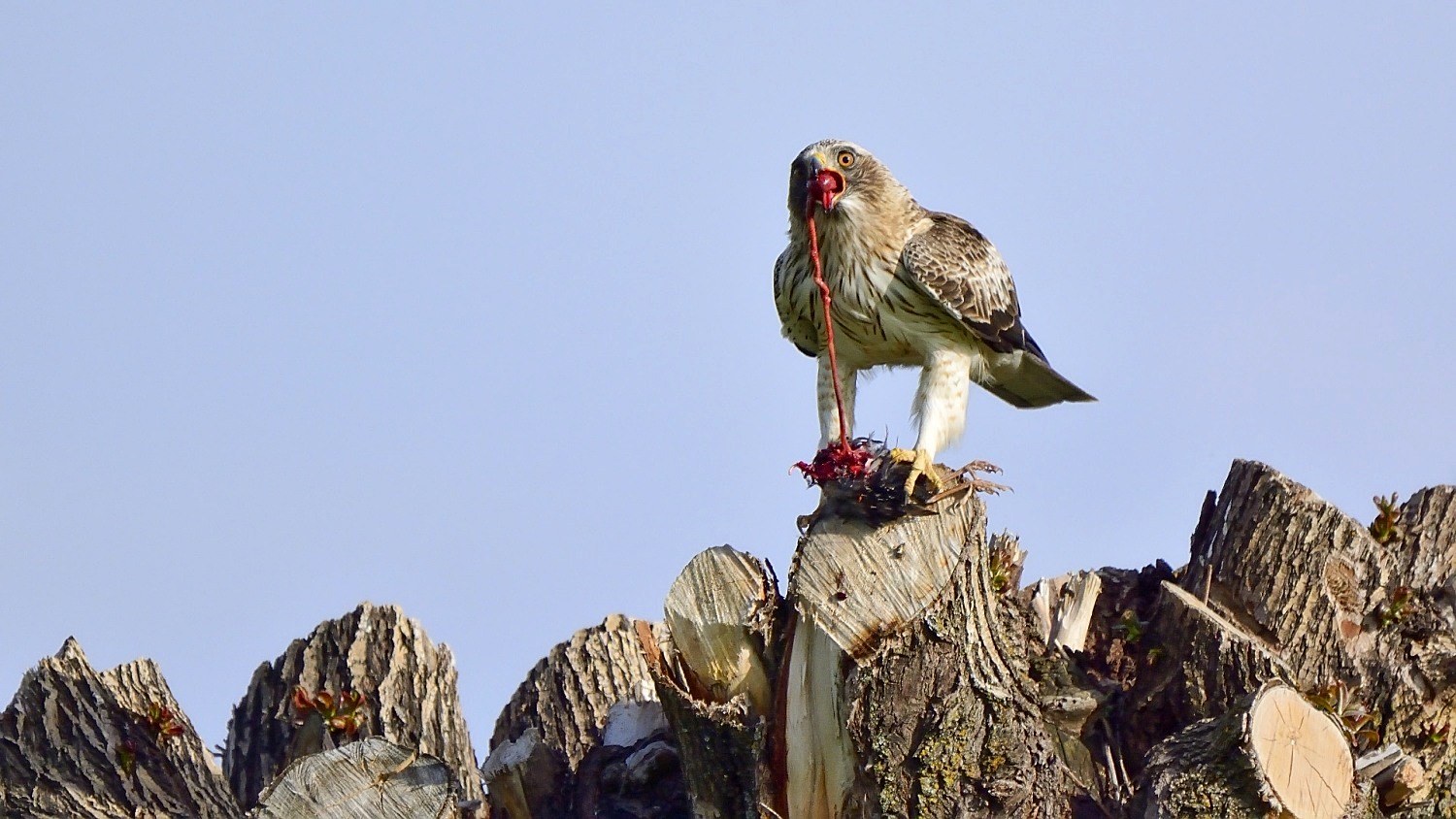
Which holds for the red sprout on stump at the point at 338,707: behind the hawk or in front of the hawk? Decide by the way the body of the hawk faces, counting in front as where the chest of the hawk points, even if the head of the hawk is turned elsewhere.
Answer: in front

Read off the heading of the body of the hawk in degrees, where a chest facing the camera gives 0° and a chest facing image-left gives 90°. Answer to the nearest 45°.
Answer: approximately 45°

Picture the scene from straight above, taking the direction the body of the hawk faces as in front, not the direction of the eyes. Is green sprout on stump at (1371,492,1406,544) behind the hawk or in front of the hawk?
behind

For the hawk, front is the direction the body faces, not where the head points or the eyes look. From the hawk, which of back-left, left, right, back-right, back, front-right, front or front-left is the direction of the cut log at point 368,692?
front-right
